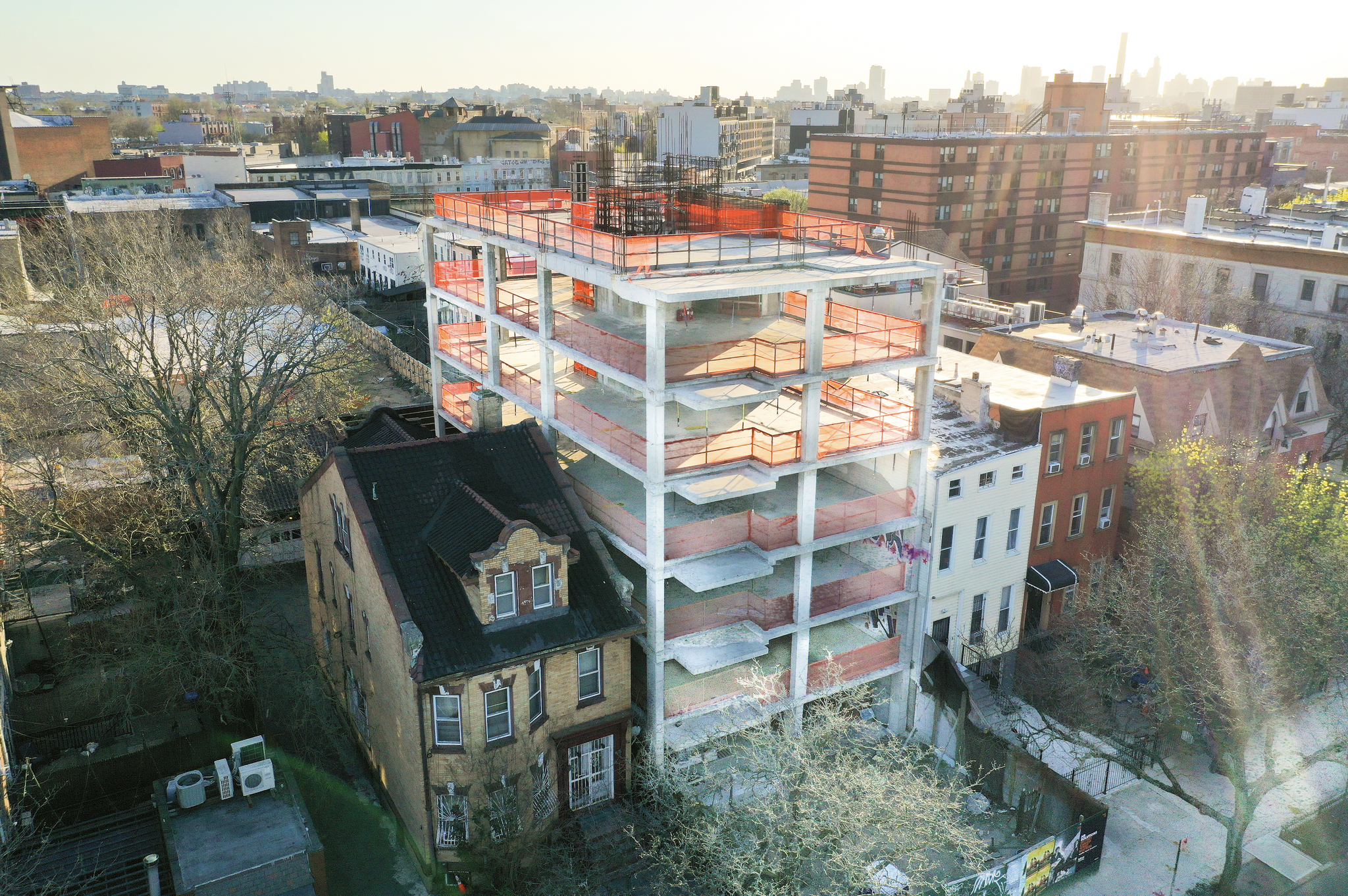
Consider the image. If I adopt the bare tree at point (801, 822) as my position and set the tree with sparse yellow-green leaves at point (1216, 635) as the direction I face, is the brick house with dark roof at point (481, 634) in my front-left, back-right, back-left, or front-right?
back-left

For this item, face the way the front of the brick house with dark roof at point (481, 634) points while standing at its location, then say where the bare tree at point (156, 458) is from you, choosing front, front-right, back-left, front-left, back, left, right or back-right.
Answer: back

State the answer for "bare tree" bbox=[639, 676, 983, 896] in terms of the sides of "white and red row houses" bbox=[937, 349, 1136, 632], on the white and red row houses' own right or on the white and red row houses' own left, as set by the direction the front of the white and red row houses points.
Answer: on the white and red row houses' own right

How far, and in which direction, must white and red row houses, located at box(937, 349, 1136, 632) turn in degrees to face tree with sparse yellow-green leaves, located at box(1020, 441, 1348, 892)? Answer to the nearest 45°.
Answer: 0° — it already faces it

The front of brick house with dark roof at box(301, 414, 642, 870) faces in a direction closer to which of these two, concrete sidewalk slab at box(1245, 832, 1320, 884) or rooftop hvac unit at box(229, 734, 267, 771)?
the concrete sidewalk slab

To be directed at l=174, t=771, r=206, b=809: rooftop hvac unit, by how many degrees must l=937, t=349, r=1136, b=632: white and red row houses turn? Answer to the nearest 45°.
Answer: approximately 90° to its right

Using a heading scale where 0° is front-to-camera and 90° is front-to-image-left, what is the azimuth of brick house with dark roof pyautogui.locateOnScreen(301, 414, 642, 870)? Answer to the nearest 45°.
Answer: approximately 315°

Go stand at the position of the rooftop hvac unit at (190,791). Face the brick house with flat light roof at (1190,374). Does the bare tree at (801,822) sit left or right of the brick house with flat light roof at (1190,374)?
right

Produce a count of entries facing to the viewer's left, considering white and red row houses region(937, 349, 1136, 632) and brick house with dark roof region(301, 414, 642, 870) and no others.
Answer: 0

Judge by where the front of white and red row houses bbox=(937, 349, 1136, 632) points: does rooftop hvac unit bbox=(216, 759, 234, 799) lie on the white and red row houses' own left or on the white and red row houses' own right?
on the white and red row houses' own right

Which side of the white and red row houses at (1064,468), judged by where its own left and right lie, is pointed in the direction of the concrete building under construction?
right

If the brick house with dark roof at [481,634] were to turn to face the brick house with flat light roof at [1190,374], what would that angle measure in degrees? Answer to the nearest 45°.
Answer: approximately 90° to its left

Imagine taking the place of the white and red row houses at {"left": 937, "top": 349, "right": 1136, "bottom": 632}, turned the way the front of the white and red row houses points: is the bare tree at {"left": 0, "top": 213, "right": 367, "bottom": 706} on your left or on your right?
on your right
